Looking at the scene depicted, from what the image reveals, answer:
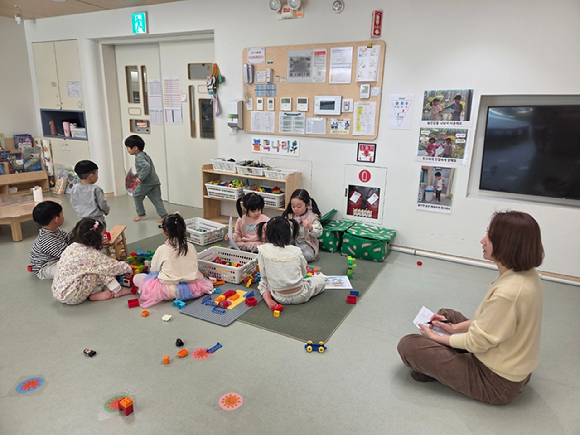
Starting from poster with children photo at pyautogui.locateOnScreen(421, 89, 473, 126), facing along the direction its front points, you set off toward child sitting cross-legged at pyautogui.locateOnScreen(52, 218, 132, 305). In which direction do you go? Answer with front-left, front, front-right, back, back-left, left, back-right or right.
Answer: front-right

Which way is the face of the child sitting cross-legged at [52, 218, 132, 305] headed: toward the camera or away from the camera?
away from the camera

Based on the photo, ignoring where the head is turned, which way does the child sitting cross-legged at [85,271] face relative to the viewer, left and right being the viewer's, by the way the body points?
facing away from the viewer and to the right of the viewer

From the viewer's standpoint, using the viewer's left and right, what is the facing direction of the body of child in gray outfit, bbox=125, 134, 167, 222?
facing to the left of the viewer

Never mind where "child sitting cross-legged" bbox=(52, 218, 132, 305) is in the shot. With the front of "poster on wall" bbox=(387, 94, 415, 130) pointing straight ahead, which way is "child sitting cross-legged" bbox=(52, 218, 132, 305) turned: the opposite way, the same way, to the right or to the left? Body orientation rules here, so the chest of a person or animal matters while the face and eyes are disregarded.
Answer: the opposite way

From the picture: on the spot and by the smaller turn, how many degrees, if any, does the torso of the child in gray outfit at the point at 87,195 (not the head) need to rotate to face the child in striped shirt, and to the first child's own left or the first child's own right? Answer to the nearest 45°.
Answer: approximately 180°

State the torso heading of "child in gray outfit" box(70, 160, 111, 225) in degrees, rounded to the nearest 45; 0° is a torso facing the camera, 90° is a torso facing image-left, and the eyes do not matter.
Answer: approximately 225°

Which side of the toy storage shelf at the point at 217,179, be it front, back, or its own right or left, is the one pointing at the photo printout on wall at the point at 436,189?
left

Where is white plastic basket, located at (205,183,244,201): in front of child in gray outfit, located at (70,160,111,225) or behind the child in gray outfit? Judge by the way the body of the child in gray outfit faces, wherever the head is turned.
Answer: in front

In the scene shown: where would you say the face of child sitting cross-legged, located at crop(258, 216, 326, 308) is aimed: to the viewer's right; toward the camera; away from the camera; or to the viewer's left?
away from the camera

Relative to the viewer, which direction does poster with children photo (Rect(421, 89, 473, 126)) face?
toward the camera

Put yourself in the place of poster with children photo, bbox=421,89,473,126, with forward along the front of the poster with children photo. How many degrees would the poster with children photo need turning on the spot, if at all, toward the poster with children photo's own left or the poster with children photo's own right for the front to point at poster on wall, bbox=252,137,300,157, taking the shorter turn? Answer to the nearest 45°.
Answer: approximately 90° to the poster with children photo's own right

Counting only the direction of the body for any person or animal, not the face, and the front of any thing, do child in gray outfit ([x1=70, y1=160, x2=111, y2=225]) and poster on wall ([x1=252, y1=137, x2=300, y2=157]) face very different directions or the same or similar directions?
very different directions

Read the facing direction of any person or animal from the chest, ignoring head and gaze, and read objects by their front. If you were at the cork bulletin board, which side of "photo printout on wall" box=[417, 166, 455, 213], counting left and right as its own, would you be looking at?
right

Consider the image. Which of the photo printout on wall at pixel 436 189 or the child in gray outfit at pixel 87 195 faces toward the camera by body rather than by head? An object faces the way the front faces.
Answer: the photo printout on wall
